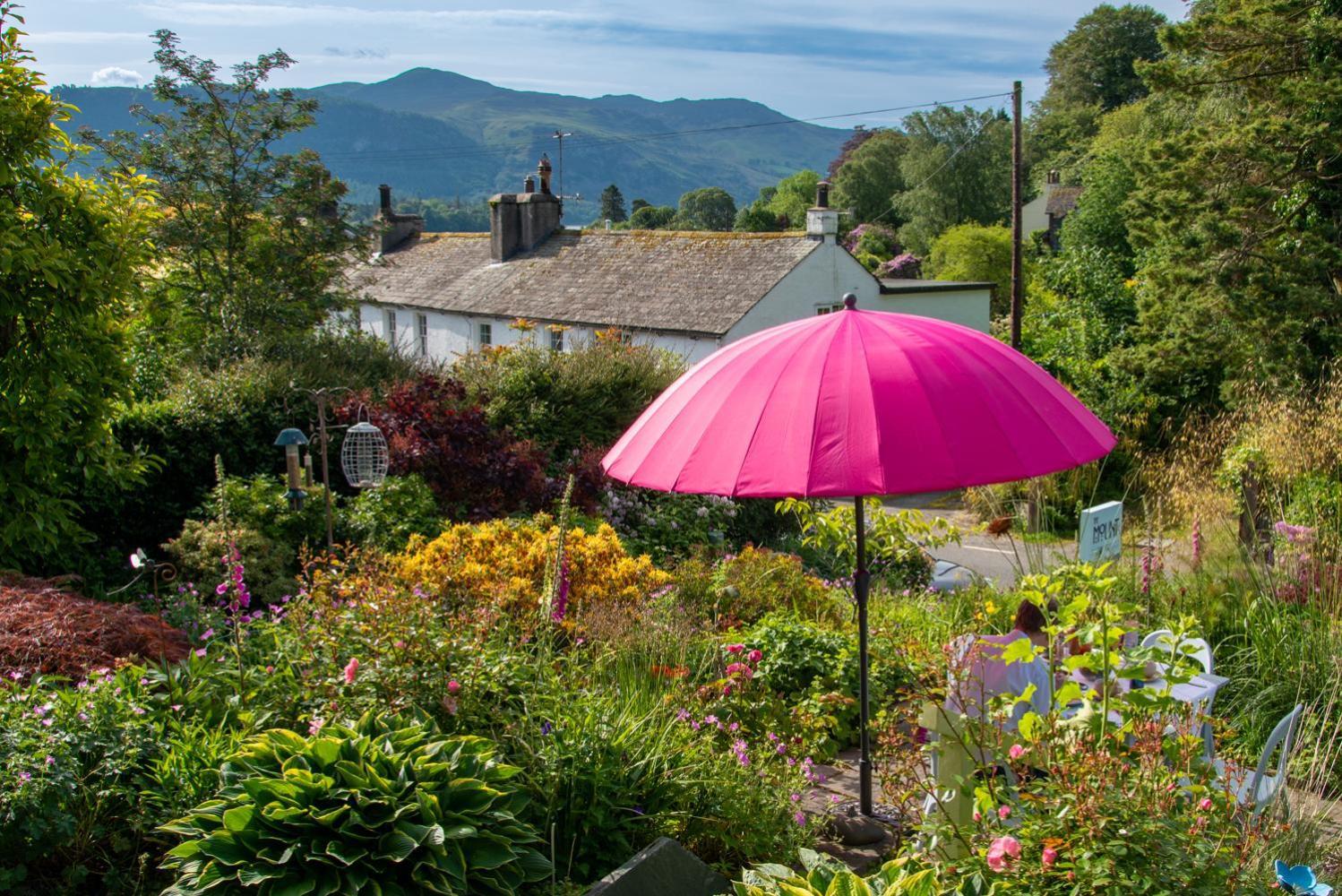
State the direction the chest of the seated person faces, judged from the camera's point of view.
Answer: to the viewer's right

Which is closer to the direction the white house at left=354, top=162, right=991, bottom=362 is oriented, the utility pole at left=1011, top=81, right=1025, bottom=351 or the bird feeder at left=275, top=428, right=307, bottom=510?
the bird feeder

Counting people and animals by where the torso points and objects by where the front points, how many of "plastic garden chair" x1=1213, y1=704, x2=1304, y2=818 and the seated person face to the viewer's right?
1

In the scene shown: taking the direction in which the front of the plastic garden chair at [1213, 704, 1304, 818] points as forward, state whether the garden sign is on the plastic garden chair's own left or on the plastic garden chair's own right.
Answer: on the plastic garden chair's own right

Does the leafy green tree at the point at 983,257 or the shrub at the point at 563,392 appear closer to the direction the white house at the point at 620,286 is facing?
the shrub

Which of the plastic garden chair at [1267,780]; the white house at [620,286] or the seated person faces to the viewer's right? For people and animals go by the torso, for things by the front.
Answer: the seated person

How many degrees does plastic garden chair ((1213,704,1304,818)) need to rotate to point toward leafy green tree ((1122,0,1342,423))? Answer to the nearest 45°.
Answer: approximately 90° to its right

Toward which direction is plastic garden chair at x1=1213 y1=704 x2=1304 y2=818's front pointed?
to the viewer's left

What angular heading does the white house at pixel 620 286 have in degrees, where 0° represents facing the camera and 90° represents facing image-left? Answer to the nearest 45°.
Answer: approximately 45°

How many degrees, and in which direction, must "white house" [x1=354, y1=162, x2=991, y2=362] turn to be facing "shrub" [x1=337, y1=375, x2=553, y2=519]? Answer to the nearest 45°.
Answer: approximately 45° to its left

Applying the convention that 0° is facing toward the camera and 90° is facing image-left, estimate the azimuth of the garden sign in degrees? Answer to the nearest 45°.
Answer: approximately 315°

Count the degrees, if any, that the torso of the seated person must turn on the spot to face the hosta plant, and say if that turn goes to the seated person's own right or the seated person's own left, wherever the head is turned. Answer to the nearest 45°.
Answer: approximately 135° to the seated person's own right

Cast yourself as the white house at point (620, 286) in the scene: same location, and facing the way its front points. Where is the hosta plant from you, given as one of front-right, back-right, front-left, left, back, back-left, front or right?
front-left
